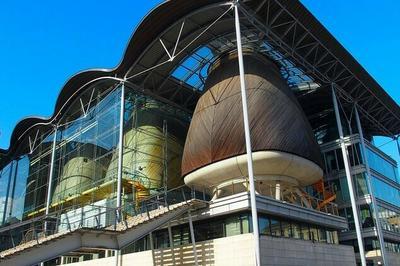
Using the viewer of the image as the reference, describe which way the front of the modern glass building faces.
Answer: facing the viewer and to the left of the viewer
